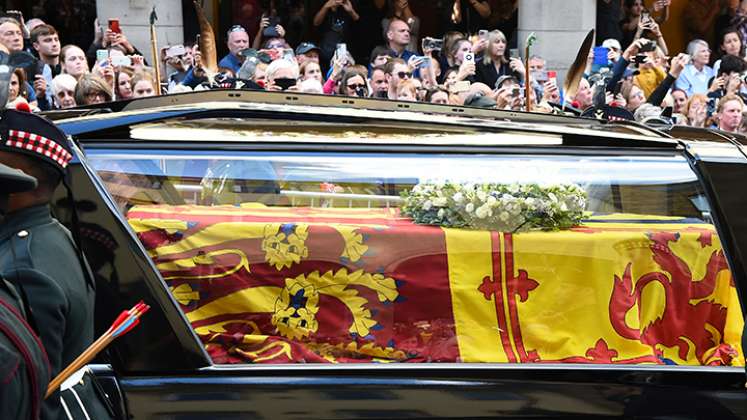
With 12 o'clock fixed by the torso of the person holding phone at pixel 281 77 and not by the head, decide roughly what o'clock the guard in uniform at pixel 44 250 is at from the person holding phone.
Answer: The guard in uniform is roughly at 12 o'clock from the person holding phone.

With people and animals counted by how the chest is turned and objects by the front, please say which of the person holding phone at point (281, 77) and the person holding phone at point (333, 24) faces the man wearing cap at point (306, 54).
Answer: the person holding phone at point (333, 24)

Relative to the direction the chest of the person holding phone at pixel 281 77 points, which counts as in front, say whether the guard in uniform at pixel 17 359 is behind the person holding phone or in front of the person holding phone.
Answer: in front

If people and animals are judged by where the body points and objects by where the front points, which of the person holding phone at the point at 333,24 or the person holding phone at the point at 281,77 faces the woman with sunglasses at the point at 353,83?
the person holding phone at the point at 333,24

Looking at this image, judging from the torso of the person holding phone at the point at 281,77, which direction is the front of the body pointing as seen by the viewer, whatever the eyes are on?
toward the camera

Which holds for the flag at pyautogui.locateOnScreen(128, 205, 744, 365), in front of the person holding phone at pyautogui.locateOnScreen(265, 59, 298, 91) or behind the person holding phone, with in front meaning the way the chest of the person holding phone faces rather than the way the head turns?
in front

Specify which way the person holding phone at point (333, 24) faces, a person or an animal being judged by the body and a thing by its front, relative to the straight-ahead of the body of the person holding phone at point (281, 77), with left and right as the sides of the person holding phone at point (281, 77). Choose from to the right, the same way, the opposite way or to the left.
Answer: the same way

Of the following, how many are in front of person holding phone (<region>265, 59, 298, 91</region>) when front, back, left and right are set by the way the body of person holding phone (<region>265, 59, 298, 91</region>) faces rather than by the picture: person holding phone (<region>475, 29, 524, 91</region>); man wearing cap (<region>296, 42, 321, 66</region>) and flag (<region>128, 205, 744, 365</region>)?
1

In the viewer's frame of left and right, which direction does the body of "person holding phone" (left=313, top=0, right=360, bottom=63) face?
facing the viewer

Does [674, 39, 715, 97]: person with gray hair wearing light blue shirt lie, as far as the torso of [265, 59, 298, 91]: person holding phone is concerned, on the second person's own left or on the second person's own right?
on the second person's own left

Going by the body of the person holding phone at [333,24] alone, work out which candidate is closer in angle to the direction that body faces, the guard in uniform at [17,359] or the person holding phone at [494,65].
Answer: the guard in uniform

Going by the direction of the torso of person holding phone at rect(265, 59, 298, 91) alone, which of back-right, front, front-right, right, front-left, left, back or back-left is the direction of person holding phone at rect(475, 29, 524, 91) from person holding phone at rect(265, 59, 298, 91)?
back-left

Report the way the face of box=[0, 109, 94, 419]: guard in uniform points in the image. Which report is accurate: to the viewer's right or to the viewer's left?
to the viewer's right

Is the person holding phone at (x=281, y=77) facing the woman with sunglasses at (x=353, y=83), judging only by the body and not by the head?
no

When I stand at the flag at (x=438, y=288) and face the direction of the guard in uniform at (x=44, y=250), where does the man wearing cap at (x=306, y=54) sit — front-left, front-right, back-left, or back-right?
back-right

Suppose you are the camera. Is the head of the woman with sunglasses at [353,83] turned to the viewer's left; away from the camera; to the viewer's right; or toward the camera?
toward the camera

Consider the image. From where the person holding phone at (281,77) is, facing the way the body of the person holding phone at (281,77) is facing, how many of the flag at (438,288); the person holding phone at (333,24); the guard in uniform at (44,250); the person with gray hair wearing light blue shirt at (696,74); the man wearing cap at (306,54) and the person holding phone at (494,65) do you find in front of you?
2

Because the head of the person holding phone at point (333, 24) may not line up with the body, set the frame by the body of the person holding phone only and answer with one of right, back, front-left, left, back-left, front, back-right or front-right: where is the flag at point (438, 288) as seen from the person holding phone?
front

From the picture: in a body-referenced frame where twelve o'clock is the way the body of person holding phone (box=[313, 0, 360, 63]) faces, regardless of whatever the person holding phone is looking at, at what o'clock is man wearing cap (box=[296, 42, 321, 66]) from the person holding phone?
The man wearing cap is roughly at 12 o'clock from the person holding phone.

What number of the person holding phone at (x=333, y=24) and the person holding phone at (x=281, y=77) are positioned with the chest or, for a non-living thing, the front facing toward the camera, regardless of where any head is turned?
2
